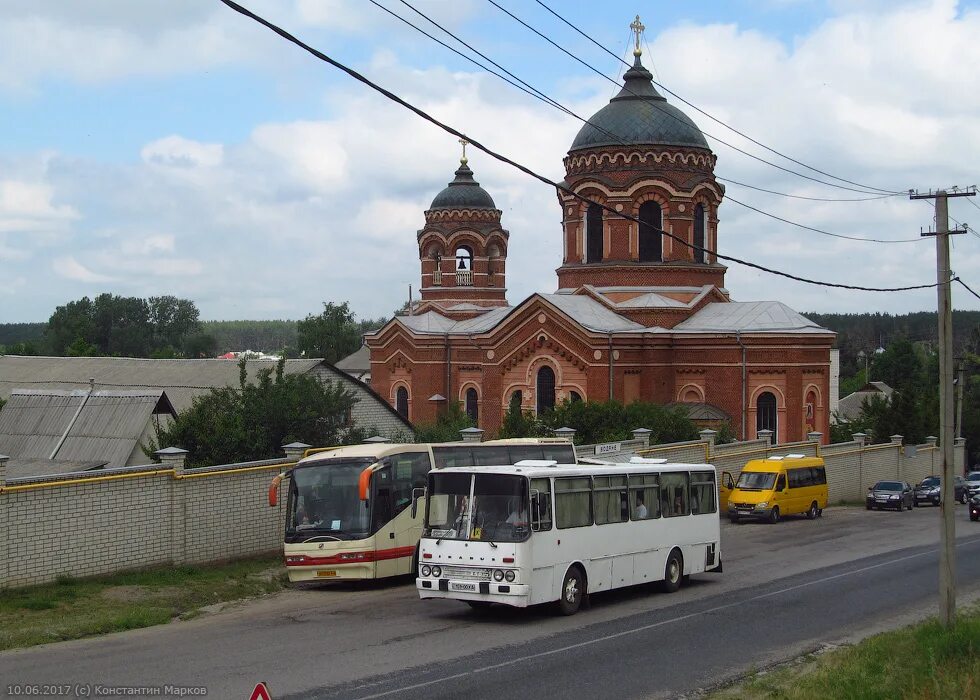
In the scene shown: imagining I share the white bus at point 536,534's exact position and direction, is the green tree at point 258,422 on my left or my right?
on my right

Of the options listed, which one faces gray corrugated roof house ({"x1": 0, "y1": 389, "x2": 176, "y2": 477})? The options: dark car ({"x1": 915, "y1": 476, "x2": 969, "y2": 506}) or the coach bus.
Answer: the dark car

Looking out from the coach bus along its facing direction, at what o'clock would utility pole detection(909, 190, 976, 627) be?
The utility pole is roughly at 8 o'clock from the coach bus.

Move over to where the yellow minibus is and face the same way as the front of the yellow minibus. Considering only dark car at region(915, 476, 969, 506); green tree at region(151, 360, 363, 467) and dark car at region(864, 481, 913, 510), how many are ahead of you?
1

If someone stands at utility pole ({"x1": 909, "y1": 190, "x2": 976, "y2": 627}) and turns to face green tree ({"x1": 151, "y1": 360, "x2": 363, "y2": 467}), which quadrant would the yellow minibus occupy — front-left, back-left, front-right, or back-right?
front-right

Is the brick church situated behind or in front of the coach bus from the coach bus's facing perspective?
behind

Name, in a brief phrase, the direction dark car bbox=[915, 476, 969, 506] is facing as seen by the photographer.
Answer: facing the viewer and to the left of the viewer

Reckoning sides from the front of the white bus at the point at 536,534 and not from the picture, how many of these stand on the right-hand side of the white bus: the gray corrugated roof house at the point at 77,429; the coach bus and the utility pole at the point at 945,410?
2

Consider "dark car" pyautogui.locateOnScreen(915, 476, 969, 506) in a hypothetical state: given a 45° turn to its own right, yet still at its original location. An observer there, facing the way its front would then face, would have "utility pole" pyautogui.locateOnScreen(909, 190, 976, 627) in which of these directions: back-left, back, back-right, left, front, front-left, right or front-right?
left

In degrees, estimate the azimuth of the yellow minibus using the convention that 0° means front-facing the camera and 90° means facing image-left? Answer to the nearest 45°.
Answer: approximately 45°

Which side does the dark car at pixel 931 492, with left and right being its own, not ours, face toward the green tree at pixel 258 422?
front
